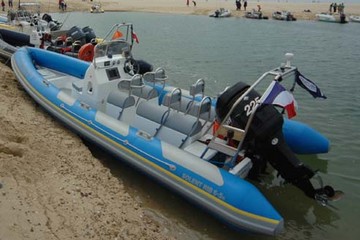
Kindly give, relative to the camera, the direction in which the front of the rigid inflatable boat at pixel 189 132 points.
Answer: facing away from the viewer and to the left of the viewer
